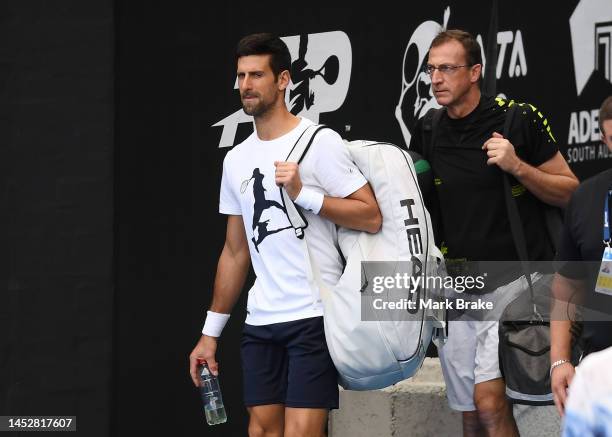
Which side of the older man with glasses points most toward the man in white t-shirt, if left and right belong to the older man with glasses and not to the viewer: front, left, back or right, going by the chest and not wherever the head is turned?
front

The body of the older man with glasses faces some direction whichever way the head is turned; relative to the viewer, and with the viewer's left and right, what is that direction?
facing the viewer and to the left of the viewer

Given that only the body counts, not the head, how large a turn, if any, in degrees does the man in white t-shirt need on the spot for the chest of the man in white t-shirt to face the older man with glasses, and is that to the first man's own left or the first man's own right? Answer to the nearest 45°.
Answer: approximately 135° to the first man's own left

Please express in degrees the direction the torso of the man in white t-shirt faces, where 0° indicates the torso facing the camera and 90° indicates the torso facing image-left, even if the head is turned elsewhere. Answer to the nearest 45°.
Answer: approximately 45°

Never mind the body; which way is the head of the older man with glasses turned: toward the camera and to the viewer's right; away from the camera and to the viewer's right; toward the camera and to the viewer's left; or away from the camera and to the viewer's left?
toward the camera and to the viewer's left

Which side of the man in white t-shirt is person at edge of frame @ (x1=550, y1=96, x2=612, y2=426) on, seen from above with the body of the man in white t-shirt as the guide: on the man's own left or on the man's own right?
on the man's own left

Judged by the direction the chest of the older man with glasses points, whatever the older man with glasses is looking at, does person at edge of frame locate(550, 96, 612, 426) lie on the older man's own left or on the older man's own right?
on the older man's own left

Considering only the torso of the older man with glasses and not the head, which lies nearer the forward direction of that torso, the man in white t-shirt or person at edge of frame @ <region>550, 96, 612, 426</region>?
the man in white t-shirt

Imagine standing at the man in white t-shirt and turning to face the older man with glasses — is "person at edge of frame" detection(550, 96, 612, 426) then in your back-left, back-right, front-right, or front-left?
front-right

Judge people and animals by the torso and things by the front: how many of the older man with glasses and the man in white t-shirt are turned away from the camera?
0

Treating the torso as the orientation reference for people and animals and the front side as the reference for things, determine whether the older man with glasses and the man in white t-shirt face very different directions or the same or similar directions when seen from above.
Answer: same or similar directions
